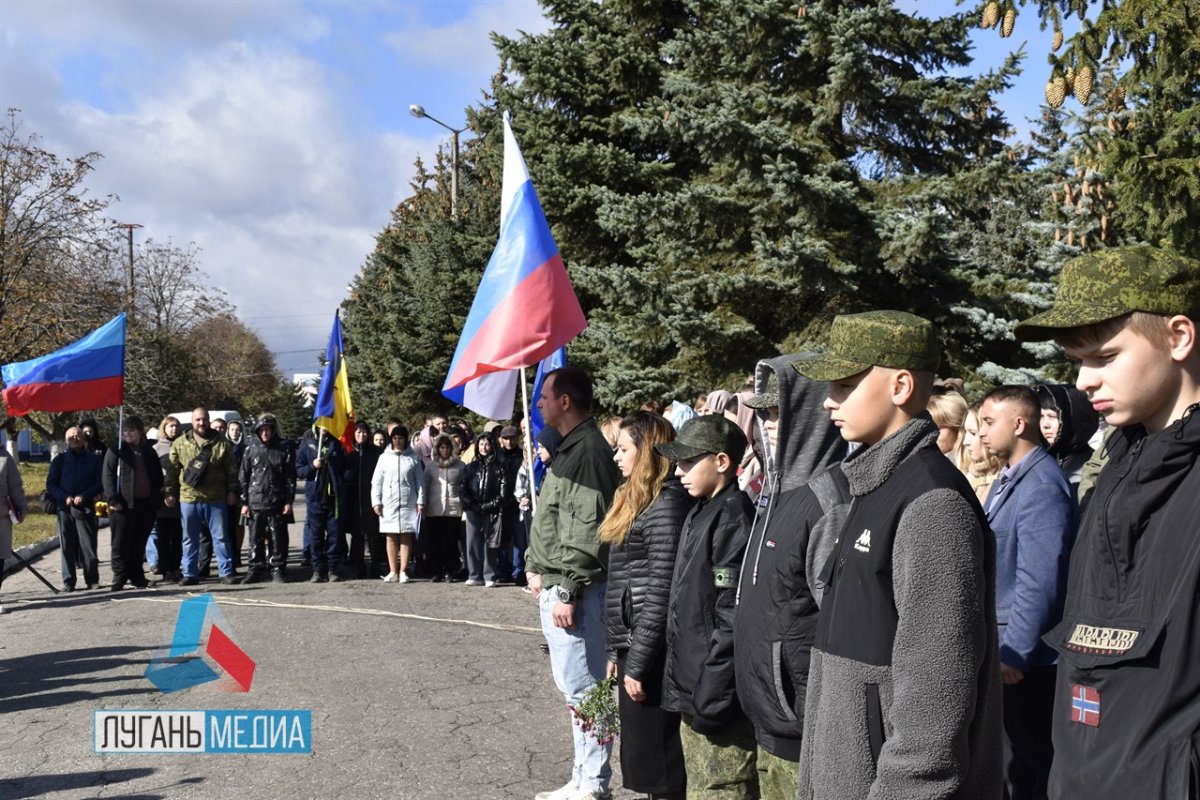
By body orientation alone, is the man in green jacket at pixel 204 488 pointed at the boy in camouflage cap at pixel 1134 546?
yes

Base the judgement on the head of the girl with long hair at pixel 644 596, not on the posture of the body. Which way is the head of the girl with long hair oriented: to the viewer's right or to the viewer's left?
to the viewer's left

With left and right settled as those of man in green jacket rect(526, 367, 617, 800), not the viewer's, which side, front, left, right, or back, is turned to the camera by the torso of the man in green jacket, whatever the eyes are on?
left

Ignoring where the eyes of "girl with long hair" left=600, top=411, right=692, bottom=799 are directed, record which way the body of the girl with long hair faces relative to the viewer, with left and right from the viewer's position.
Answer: facing to the left of the viewer

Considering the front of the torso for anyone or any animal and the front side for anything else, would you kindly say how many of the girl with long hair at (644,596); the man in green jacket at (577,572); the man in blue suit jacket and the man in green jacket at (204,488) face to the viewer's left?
3

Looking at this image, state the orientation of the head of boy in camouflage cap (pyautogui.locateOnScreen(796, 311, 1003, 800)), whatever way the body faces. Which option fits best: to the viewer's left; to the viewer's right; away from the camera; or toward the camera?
to the viewer's left

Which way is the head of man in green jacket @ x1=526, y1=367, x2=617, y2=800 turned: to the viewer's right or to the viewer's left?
to the viewer's left

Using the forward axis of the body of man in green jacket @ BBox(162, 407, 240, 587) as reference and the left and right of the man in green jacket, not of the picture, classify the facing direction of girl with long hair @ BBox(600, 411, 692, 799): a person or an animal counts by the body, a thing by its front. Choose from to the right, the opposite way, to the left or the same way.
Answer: to the right

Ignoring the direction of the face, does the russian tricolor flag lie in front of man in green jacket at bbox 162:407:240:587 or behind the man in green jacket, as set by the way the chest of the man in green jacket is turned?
in front

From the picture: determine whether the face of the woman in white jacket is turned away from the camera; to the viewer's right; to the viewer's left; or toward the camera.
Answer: toward the camera

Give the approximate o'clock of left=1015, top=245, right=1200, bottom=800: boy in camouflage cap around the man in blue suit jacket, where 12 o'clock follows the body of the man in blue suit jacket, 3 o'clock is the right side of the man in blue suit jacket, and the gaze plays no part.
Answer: The boy in camouflage cap is roughly at 9 o'clock from the man in blue suit jacket.

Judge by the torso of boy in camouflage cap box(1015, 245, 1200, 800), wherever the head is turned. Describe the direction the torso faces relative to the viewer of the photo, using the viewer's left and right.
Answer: facing the viewer and to the left of the viewer

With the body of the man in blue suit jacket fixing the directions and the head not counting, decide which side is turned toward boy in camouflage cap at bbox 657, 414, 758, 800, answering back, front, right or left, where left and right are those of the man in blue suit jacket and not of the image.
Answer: front

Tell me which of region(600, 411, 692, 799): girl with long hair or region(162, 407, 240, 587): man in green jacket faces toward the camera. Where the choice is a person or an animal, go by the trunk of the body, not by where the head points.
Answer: the man in green jacket

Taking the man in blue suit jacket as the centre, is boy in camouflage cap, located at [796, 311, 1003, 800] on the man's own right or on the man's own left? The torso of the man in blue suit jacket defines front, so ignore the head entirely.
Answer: on the man's own left

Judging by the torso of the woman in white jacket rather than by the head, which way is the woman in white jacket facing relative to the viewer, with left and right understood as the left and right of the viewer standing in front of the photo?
facing the viewer

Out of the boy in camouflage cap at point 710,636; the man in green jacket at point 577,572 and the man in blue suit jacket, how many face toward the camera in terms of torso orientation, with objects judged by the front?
0

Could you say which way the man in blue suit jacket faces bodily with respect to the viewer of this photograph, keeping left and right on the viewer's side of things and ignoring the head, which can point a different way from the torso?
facing to the left of the viewer

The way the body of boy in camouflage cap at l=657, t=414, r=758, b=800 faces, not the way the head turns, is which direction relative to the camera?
to the viewer's left
